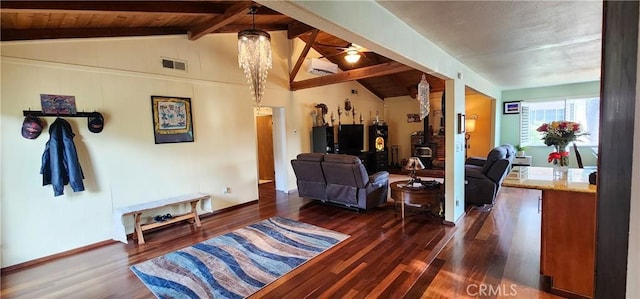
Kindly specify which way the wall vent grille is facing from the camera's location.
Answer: facing the viewer and to the right of the viewer

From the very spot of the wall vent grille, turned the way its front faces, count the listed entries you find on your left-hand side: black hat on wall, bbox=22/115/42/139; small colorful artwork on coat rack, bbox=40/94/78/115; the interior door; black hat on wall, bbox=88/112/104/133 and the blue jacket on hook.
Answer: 1

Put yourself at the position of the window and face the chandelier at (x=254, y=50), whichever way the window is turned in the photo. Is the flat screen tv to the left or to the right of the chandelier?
right

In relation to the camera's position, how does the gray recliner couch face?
facing away from the viewer and to the right of the viewer

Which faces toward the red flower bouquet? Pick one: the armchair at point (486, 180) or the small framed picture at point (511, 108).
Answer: the small framed picture

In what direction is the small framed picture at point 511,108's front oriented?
toward the camera

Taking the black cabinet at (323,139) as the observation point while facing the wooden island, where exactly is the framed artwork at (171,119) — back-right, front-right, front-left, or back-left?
front-right

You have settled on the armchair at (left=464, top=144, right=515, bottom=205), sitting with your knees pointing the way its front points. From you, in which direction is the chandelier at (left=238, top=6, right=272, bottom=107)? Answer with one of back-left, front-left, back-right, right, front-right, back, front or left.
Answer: front-left

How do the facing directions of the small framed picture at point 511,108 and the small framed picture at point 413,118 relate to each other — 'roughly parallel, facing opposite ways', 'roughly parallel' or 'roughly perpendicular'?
roughly parallel

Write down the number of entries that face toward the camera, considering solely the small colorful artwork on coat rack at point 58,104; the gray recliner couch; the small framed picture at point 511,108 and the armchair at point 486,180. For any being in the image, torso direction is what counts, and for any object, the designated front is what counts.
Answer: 2

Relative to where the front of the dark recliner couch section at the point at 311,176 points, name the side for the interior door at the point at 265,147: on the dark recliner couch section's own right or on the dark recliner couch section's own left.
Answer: on the dark recliner couch section's own left

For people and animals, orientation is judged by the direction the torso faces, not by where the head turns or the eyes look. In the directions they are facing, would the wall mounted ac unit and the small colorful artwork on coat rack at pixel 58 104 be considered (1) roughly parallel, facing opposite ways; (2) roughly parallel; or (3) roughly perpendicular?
roughly parallel

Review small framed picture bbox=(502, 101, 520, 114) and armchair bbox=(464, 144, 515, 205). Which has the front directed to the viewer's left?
the armchair

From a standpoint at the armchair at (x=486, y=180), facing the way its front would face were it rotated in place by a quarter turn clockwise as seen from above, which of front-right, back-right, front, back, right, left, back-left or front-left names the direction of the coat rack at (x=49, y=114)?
back-left

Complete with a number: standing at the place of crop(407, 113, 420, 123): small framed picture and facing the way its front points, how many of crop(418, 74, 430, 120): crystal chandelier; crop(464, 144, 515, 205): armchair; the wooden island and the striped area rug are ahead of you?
4

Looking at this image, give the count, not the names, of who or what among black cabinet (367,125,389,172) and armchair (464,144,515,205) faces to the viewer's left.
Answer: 1

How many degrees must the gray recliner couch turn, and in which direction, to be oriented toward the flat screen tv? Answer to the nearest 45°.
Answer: approximately 45° to its left
